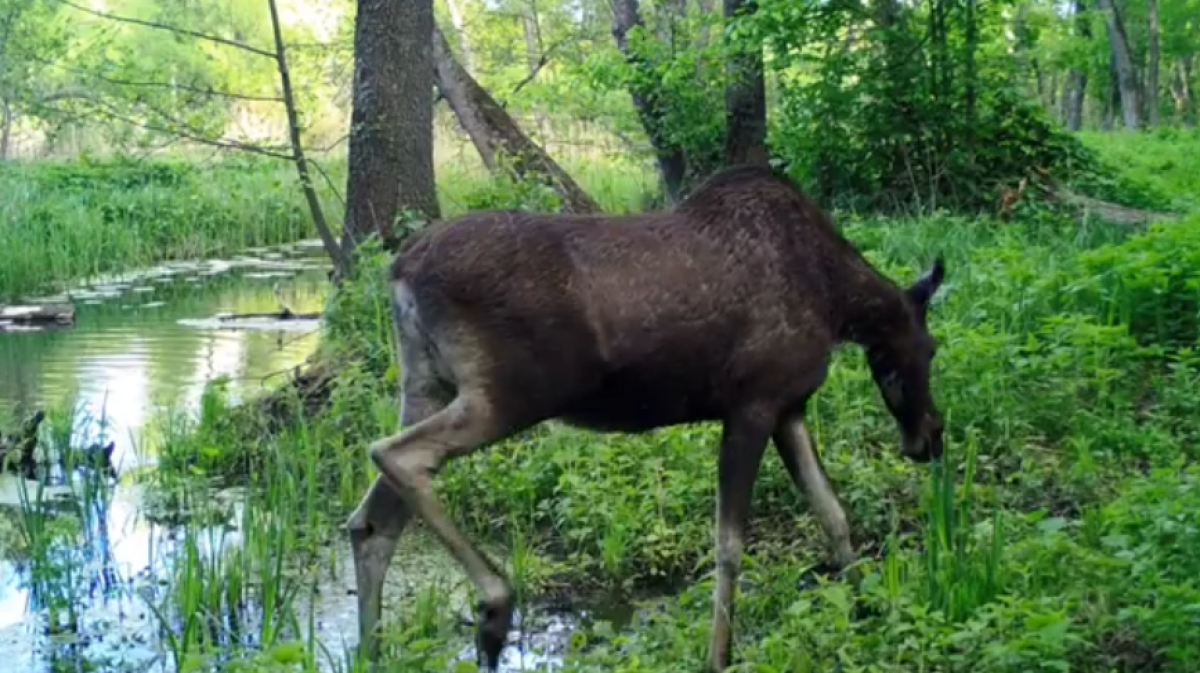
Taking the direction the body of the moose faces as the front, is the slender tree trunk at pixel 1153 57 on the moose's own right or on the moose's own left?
on the moose's own left

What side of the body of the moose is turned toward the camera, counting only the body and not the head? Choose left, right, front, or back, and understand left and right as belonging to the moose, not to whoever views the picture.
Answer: right

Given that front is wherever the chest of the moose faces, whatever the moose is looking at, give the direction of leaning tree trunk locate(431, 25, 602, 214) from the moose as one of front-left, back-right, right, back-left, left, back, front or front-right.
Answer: left

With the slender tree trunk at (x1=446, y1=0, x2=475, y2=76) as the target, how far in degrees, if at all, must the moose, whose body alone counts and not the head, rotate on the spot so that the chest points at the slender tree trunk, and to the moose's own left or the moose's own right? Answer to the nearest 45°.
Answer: approximately 90° to the moose's own left

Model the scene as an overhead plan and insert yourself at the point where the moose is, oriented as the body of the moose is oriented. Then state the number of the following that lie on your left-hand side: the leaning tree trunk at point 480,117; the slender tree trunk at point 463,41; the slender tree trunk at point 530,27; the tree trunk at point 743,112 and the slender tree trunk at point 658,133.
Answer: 5

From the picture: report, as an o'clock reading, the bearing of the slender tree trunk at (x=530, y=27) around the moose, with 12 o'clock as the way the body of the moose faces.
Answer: The slender tree trunk is roughly at 9 o'clock from the moose.

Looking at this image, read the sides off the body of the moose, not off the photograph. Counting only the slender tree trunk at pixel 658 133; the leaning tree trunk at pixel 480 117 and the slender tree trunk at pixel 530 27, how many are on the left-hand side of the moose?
3

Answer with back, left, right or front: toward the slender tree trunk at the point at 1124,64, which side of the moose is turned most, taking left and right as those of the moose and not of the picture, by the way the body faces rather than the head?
left

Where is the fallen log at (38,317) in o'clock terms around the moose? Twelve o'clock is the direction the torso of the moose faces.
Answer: The fallen log is roughly at 8 o'clock from the moose.

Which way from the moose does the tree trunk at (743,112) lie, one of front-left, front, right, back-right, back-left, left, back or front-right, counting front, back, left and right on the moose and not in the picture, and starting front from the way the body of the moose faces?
left

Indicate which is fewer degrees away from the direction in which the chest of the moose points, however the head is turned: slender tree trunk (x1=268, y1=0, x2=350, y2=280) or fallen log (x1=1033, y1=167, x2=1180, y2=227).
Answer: the fallen log

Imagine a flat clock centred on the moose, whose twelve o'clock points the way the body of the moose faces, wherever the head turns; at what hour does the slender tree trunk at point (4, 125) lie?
The slender tree trunk is roughly at 8 o'clock from the moose.
